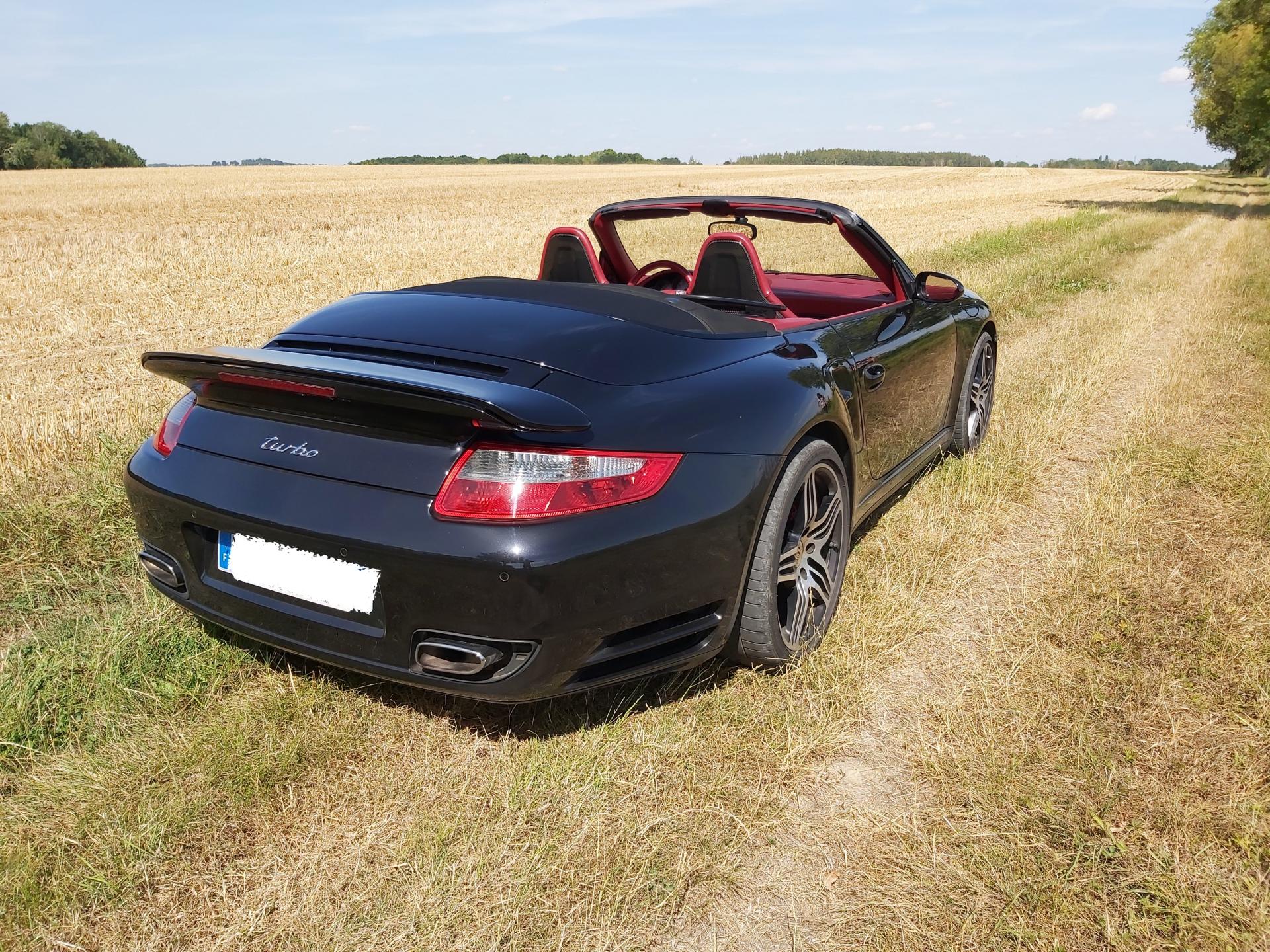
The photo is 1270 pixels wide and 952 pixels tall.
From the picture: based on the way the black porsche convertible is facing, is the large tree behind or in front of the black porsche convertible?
in front

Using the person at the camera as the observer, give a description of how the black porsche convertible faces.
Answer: facing away from the viewer and to the right of the viewer
